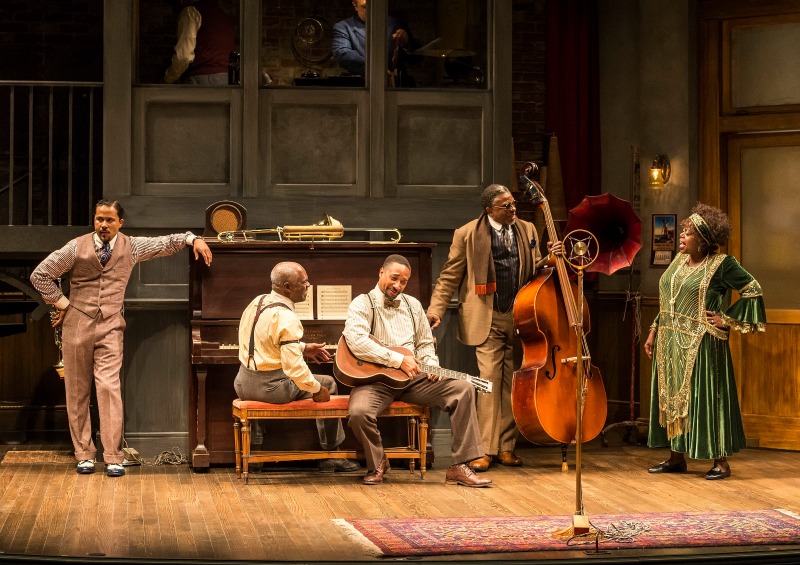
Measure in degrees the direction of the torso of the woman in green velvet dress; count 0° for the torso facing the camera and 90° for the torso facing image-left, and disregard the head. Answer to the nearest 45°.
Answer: approximately 45°

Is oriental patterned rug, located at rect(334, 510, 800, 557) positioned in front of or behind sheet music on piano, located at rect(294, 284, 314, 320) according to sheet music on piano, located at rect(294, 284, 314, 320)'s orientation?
in front

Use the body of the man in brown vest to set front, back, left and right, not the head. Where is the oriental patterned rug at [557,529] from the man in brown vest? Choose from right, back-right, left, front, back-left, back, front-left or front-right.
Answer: front-left

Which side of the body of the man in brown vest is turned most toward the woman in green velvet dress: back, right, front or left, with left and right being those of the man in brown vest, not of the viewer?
left

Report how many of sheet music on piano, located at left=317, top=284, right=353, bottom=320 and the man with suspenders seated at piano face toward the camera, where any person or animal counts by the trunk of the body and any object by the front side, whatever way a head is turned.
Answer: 1

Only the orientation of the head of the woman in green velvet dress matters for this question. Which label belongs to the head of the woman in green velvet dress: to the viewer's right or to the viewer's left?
to the viewer's left

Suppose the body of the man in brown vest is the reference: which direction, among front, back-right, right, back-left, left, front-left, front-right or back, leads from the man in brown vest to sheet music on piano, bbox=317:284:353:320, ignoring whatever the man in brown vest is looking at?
left

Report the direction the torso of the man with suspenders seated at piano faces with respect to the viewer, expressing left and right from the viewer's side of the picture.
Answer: facing away from the viewer and to the right of the viewer

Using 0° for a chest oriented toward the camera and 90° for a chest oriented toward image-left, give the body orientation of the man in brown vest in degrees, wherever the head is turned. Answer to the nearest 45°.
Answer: approximately 0°

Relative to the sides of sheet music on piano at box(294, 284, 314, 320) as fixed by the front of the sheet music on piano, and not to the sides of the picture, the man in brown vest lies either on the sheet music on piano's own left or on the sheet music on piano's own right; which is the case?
on the sheet music on piano's own right
